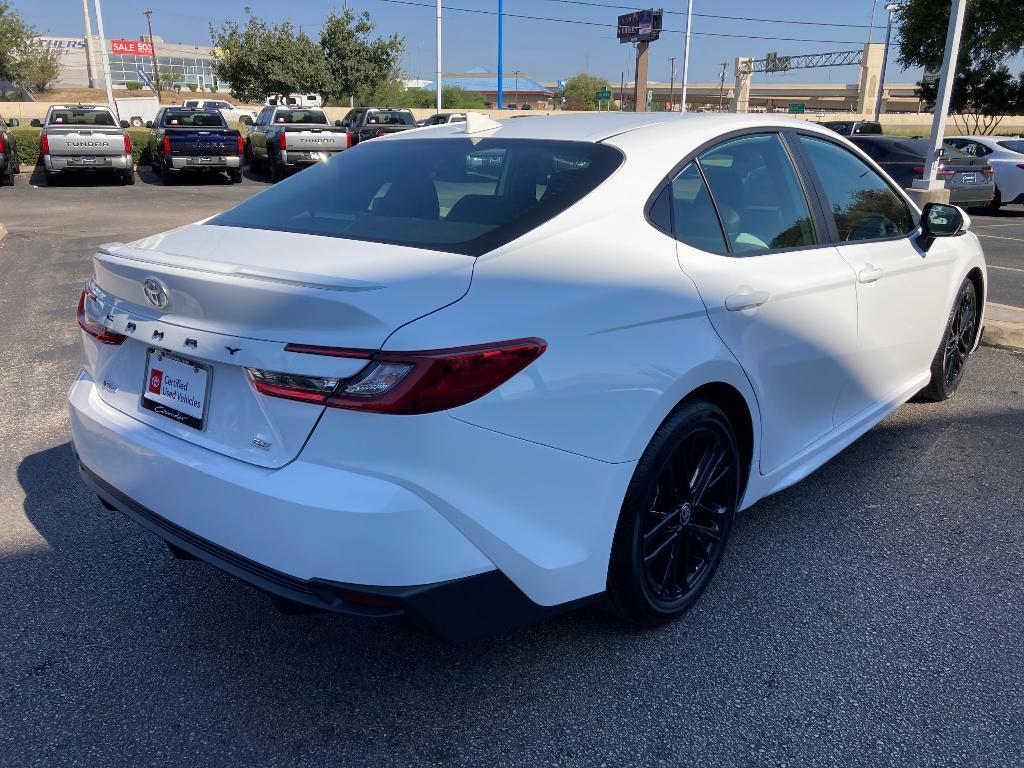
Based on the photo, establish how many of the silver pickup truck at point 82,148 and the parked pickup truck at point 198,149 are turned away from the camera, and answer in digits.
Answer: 2

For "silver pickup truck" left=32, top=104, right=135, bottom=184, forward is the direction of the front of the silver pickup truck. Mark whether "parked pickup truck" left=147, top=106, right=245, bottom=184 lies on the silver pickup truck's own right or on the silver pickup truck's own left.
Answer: on the silver pickup truck's own right

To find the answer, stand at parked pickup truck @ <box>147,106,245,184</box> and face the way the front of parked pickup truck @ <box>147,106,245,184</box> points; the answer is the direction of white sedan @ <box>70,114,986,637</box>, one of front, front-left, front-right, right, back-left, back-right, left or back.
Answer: back

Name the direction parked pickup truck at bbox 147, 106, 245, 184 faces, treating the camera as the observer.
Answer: facing away from the viewer

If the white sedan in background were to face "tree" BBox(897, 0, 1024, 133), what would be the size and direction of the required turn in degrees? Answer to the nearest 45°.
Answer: approximately 45° to its right

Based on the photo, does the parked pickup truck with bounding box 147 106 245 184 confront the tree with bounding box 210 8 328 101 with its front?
yes

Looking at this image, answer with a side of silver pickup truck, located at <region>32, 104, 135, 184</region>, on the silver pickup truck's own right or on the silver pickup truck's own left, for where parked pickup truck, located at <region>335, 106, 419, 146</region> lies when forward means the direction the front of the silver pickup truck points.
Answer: on the silver pickup truck's own right

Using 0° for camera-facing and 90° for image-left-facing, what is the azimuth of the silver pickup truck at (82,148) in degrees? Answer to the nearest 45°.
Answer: approximately 180°

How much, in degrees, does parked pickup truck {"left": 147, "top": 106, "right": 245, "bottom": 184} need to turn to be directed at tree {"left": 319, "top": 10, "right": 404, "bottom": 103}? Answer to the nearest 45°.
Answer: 0° — it already faces it

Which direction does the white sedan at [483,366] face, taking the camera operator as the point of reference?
facing away from the viewer and to the right of the viewer
